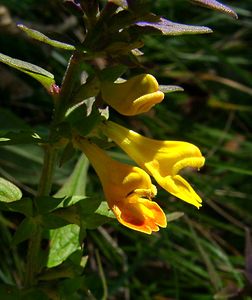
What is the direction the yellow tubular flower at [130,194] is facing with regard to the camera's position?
facing the viewer and to the right of the viewer
